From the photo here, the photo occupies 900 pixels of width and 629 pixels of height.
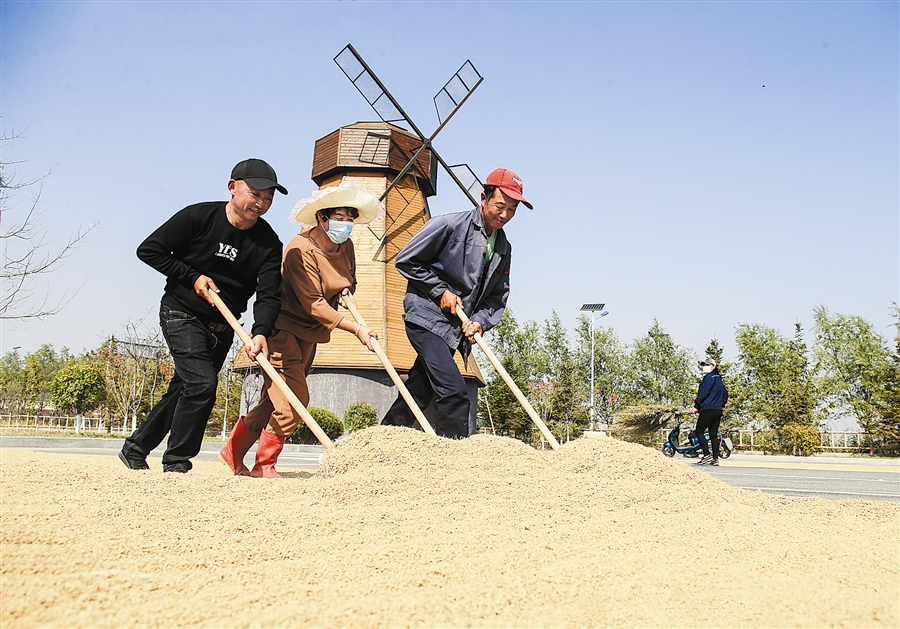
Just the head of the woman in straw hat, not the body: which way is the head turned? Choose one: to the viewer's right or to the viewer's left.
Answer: to the viewer's right

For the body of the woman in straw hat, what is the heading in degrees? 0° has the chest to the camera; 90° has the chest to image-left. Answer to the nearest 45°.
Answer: approximately 315°

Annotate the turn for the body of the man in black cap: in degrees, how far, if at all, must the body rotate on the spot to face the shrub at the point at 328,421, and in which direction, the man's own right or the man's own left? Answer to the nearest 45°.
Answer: approximately 135° to the man's own left

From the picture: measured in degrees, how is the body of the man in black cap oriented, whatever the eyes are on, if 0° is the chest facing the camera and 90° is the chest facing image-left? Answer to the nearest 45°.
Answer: approximately 315°

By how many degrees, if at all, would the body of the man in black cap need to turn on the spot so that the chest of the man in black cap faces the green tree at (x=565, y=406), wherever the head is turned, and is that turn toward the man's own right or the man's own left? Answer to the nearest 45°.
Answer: approximately 90° to the man's own left
